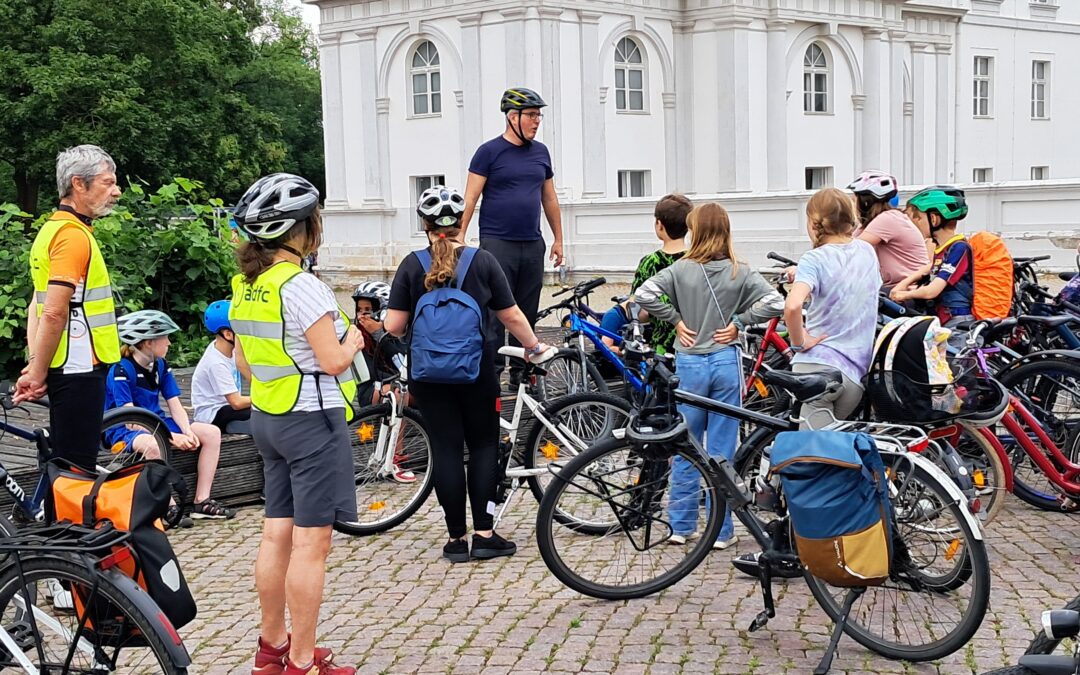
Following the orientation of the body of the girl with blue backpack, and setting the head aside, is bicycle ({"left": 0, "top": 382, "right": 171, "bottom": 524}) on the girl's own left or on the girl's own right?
on the girl's own left

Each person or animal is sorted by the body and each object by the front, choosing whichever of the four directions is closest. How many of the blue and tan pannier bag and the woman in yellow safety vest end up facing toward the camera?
1

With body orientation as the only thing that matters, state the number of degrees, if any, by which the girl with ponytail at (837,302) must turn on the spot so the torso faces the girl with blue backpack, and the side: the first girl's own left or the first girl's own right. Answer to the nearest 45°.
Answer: approximately 45° to the first girl's own left

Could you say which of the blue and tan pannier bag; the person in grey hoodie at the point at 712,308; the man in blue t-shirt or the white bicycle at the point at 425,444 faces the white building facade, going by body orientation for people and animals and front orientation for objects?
the person in grey hoodie

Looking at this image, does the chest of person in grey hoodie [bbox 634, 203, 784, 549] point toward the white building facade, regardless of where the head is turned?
yes

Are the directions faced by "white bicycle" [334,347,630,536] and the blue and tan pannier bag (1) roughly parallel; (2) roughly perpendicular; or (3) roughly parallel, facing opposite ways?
roughly perpendicular

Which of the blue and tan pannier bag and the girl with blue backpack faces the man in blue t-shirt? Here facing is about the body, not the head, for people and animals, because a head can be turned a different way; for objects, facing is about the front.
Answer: the girl with blue backpack

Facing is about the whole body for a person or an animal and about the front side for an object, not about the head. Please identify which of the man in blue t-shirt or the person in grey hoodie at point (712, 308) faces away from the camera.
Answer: the person in grey hoodie

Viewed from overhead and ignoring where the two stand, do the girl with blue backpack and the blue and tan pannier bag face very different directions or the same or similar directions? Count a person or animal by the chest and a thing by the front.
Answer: very different directions

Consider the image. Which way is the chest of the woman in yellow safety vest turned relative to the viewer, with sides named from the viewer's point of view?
facing away from the viewer and to the right of the viewer

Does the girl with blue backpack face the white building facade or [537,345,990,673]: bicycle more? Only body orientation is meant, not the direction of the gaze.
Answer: the white building facade

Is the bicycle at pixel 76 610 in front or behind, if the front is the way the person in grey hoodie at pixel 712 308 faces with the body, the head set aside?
behind

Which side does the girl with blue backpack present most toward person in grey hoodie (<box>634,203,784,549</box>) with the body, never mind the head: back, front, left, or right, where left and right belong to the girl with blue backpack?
right

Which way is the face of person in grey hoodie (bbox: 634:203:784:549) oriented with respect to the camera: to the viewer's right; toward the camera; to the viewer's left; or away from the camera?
away from the camera
